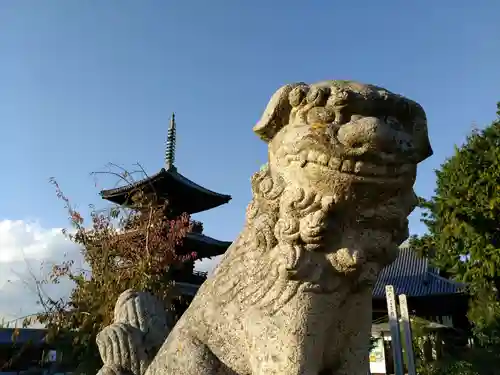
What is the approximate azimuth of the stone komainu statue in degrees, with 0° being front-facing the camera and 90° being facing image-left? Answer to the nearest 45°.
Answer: approximately 315°

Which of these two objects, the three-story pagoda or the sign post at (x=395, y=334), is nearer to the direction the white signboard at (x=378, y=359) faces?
the sign post

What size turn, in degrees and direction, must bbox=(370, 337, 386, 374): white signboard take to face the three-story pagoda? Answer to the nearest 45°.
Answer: approximately 90° to its right

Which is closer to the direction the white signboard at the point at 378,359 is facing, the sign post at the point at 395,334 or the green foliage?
the sign post

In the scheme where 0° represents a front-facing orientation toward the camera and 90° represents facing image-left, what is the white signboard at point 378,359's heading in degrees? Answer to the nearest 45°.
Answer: approximately 0°

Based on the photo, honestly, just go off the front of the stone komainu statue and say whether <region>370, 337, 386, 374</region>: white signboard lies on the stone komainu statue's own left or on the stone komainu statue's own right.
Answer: on the stone komainu statue's own left

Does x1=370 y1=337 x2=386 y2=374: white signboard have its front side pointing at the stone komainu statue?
yes

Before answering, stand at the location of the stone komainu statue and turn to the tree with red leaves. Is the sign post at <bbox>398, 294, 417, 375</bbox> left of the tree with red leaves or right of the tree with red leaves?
right
